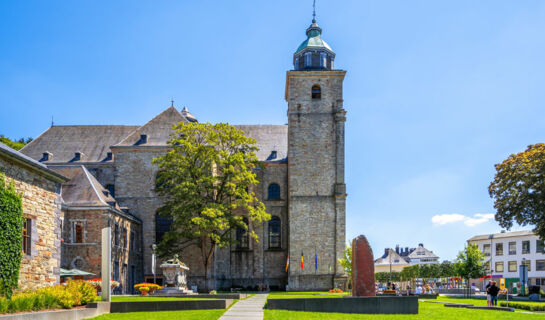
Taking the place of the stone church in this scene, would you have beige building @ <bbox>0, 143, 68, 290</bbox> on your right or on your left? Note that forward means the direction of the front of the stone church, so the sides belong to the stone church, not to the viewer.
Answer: on your right

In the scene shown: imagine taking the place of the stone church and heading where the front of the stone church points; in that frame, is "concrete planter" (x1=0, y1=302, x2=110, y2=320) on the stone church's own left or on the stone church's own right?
on the stone church's own right
